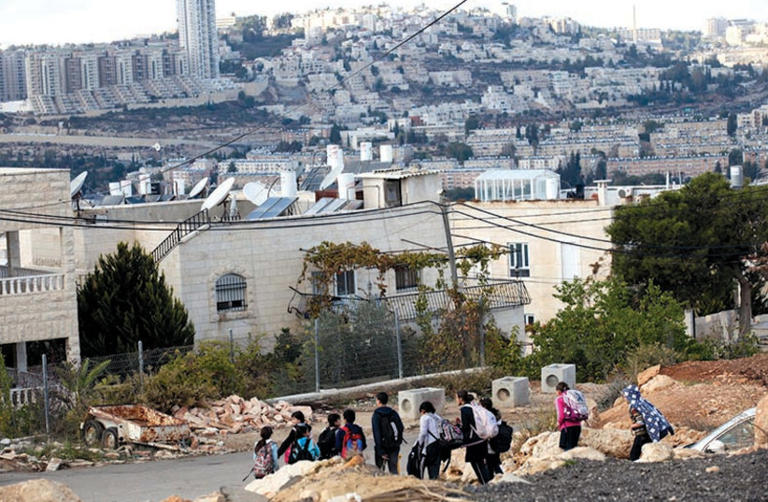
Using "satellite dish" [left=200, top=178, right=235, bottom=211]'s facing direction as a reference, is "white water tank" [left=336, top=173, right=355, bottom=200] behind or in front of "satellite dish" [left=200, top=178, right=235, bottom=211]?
behind

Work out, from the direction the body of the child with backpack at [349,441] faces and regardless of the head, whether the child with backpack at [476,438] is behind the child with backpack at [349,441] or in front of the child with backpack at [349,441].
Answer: behind

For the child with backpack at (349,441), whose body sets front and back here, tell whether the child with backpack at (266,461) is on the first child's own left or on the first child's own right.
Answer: on the first child's own left

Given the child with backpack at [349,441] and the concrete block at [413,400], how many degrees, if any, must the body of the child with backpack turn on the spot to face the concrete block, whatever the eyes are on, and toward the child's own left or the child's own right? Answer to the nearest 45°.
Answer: approximately 45° to the child's own right

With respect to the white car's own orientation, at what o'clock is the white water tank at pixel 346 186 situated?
The white water tank is roughly at 2 o'clock from the white car.

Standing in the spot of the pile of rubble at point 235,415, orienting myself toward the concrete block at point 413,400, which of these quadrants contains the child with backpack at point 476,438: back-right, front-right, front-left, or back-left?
front-right

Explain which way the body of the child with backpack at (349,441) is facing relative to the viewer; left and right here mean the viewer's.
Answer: facing away from the viewer and to the left of the viewer

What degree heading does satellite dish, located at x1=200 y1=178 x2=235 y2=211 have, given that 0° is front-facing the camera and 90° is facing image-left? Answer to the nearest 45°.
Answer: approximately 90°

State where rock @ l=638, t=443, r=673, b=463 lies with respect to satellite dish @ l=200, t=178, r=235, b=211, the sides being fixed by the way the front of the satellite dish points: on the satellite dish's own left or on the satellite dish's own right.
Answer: on the satellite dish's own left

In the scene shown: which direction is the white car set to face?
to the viewer's left

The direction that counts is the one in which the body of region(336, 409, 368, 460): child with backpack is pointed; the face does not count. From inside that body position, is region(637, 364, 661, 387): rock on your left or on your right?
on your right

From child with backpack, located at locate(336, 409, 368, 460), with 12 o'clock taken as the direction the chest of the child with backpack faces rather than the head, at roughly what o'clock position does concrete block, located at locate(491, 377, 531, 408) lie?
The concrete block is roughly at 2 o'clock from the child with backpack.

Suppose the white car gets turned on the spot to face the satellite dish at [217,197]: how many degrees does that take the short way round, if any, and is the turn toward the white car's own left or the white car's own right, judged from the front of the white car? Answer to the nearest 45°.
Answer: approximately 45° to the white car's own right

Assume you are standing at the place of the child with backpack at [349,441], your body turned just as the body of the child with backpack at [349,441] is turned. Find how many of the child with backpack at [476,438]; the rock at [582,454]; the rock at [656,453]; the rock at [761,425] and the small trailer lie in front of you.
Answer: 1
